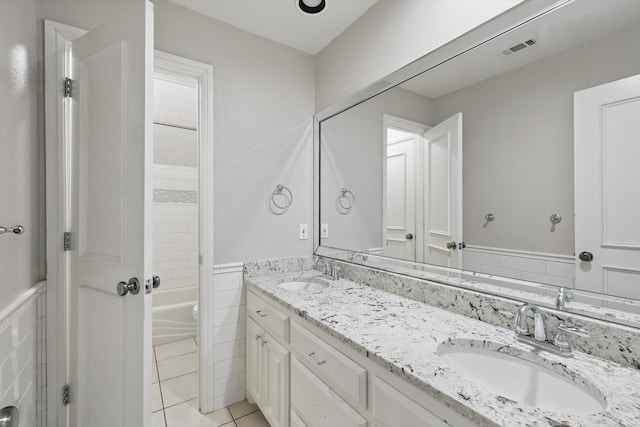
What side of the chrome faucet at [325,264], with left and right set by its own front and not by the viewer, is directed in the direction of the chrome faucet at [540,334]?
left

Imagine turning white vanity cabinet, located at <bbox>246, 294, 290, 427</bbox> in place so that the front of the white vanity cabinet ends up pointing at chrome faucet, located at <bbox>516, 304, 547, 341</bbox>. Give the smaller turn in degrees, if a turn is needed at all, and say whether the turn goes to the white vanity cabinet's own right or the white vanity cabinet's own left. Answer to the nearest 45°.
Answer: approximately 90° to the white vanity cabinet's own left

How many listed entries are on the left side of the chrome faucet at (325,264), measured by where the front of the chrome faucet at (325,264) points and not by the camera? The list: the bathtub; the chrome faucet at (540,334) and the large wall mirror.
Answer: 2

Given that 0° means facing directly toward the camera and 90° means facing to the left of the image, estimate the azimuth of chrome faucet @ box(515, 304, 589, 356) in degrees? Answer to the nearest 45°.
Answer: approximately 45°

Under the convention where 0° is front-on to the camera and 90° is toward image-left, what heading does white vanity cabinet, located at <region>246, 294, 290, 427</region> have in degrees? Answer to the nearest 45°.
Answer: approximately 45°

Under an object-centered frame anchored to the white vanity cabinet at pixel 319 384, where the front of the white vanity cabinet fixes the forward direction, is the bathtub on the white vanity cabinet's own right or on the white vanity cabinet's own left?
on the white vanity cabinet's own right

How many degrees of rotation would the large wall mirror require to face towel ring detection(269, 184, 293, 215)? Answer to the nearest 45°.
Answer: approximately 45° to its right

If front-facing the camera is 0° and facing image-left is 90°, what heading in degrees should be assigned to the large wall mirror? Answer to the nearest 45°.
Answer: approximately 45°

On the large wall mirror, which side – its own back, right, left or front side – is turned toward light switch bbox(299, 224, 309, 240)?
right
